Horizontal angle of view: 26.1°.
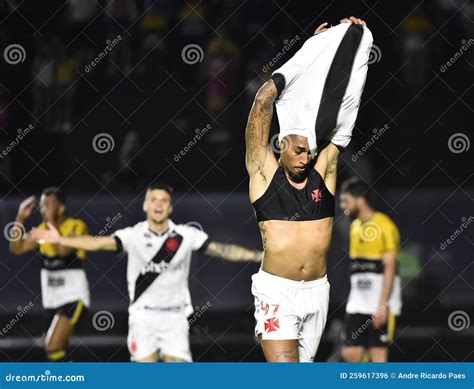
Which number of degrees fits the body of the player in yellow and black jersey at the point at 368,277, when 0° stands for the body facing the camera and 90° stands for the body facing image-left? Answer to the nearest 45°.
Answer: approximately 45°

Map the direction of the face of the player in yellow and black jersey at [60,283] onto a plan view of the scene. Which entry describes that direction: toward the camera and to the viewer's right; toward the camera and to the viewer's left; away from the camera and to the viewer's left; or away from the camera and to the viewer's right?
toward the camera and to the viewer's left

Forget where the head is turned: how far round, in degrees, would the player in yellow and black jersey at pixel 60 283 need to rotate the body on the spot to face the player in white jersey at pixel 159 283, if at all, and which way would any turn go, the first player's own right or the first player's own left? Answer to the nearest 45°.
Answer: approximately 90° to the first player's own left

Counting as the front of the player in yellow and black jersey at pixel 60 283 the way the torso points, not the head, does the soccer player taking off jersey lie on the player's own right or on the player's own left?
on the player's own left

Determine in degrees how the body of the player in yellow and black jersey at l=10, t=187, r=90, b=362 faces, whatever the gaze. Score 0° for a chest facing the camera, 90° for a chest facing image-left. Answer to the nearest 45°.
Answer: approximately 45°

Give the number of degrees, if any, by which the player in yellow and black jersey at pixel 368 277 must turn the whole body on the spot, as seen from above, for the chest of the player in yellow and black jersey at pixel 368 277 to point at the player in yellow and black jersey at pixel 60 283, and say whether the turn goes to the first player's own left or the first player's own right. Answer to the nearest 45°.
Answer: approximately 45° to the first player's own right

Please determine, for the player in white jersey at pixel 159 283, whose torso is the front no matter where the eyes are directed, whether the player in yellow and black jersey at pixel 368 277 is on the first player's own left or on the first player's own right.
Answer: on the first player's own left

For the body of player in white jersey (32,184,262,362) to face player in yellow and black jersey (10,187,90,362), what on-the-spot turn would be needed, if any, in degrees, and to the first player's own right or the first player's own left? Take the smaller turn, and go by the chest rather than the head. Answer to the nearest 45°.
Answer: approximately 135° to the first player's own right
